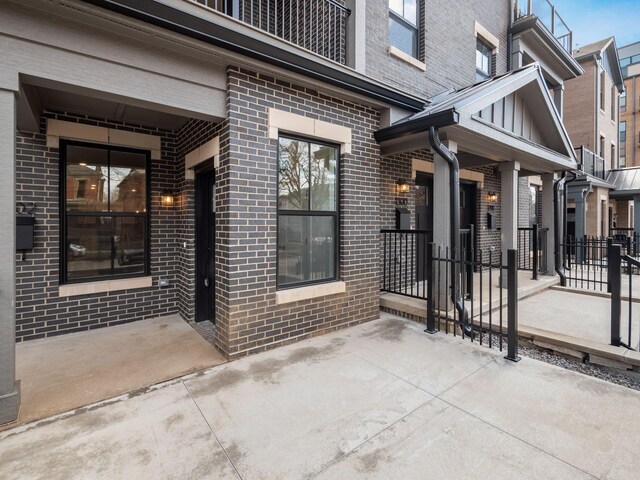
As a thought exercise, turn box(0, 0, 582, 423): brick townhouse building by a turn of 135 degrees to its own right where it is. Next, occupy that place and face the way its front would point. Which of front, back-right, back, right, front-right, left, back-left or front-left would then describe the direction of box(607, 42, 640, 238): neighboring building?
back-right

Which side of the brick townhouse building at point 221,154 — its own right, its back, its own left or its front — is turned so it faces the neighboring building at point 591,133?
left

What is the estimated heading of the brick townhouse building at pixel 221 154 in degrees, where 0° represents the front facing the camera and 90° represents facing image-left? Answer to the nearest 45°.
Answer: approximately 315°
